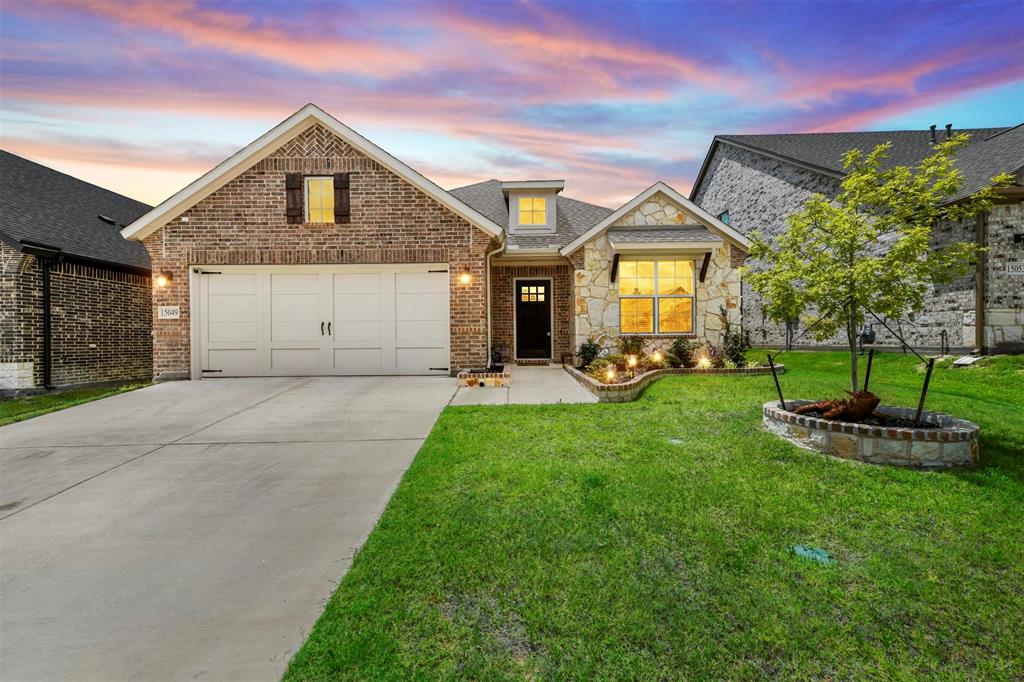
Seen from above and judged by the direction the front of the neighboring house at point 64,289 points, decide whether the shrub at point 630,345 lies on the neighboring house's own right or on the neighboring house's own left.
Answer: on the neighboring house's own left

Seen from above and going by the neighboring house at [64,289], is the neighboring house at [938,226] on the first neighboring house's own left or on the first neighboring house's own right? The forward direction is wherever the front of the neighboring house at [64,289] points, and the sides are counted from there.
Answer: on the first neighboring house's own left

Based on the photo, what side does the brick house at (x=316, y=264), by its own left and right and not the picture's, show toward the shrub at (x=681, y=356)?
left

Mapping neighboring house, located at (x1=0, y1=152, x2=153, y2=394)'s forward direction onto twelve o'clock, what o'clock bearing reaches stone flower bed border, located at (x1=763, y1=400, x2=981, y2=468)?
The stone flower bed border is roughly at 10 o'clock from the neighboring house.

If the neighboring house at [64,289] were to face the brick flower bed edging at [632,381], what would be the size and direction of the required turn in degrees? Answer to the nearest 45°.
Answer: approximately 90° to its left

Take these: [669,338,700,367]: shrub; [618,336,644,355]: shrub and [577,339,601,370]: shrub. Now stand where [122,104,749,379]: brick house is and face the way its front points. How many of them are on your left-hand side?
3

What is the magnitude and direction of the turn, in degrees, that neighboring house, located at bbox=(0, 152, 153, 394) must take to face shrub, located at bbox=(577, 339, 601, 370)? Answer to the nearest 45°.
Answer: approximately 90° to its left

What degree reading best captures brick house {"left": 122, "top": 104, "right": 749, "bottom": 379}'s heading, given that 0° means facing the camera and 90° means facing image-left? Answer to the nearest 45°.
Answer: approximately 0°
